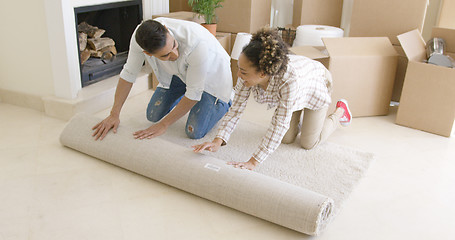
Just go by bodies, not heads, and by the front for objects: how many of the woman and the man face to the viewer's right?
0

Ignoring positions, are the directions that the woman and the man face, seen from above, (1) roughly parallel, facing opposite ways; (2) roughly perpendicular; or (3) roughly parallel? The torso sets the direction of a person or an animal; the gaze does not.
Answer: roughly parallel

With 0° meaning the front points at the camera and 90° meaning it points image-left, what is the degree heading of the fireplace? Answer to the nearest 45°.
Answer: approximately 315°

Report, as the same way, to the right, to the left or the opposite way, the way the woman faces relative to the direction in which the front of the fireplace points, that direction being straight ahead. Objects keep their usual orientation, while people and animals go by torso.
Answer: to the right

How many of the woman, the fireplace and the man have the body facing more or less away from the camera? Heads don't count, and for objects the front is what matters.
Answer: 0

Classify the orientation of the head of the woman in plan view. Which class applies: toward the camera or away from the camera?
toward the camera

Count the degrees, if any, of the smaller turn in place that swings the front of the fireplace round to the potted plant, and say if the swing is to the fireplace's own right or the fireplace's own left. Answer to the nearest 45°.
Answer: approximately 45° to the fireplace's own left

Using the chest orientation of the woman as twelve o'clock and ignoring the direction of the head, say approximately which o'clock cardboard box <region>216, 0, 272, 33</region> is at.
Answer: The cardboard box is roughly at 4 o'clock from the woman.

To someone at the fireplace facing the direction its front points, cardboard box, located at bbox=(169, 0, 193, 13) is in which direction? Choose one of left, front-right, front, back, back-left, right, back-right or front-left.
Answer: left

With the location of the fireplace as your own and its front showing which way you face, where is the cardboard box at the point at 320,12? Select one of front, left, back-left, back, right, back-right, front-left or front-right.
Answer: front-left

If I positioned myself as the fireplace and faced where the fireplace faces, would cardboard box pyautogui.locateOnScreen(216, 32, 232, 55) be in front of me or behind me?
in front

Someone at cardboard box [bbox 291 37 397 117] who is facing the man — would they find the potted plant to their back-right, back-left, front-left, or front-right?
front-right

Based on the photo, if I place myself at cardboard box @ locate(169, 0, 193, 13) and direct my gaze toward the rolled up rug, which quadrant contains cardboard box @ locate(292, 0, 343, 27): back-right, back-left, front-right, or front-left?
front-left

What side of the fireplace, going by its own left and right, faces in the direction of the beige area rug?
front

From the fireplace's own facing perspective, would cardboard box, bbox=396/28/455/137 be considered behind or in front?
in front
